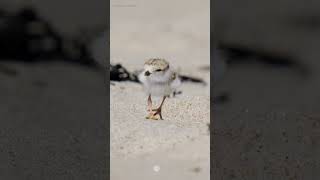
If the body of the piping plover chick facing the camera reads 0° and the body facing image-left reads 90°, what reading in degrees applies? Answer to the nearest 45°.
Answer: approximately 45°
